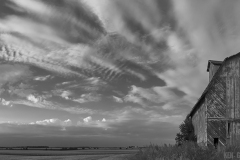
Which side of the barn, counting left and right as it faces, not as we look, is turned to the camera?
front
